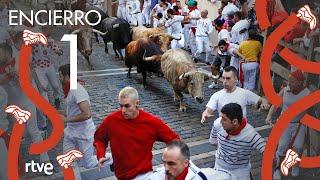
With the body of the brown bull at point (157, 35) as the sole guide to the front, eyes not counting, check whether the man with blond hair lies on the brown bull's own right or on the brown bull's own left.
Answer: on the brown bull's own right

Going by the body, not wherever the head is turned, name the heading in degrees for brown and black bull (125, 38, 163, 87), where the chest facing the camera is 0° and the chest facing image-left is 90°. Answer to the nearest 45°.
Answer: approximately 315°

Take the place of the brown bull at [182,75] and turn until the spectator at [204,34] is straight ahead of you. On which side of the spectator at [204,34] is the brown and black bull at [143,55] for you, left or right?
left

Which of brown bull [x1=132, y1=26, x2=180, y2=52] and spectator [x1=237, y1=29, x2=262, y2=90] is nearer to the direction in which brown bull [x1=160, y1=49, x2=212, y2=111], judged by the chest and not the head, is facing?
the spectator

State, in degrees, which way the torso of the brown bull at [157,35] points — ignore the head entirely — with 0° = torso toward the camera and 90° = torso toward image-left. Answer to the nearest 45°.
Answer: approximately 315°

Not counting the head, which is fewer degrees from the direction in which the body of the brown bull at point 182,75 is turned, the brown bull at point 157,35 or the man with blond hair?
the man with blond hair
